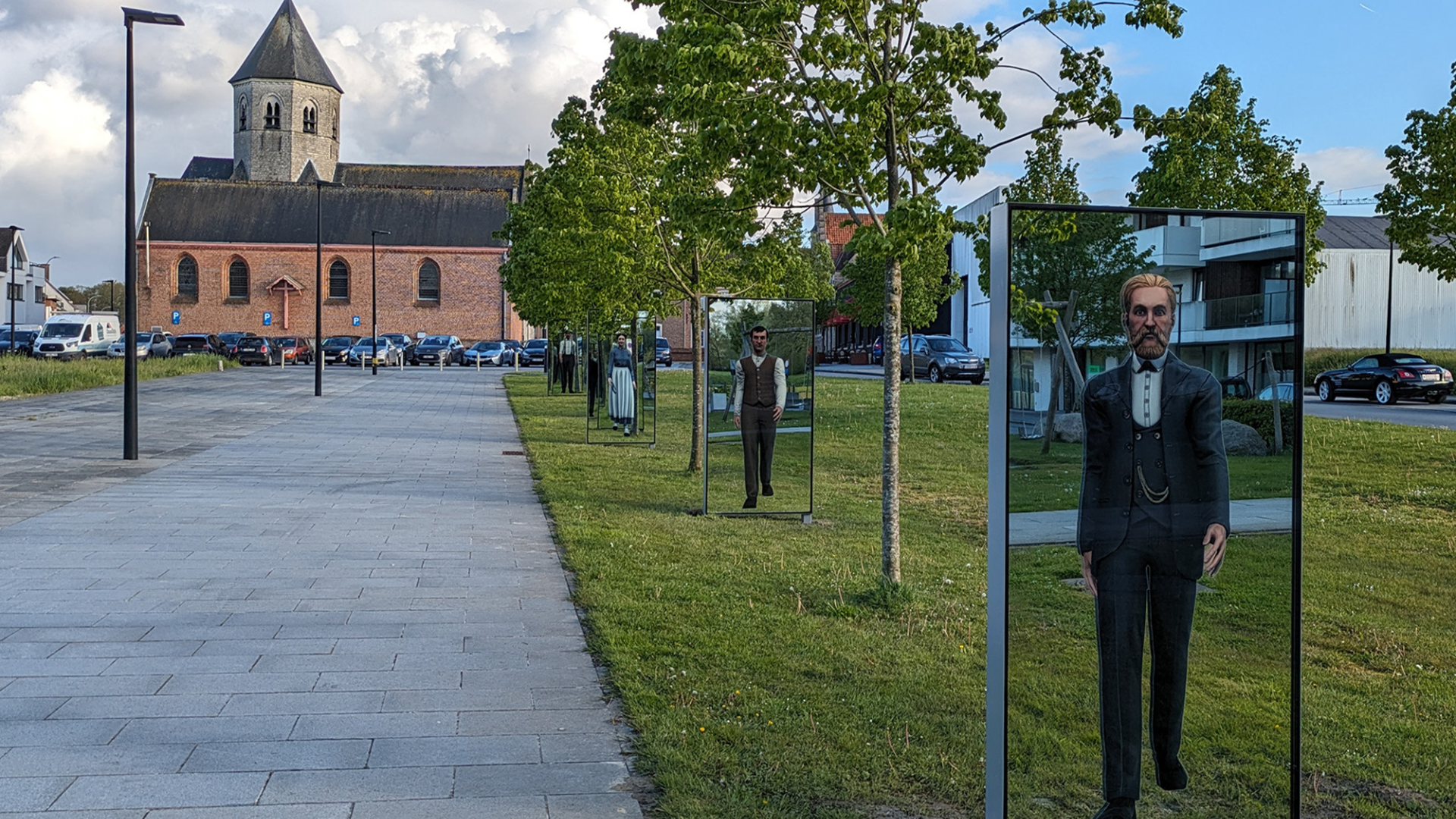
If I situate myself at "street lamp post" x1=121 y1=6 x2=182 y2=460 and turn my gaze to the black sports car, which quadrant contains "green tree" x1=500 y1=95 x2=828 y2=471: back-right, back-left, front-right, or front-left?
front-right

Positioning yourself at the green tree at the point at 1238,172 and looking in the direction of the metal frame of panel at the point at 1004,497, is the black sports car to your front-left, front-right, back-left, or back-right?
back-left

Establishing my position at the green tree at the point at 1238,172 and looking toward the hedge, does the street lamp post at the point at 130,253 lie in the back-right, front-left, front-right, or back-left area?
front-right

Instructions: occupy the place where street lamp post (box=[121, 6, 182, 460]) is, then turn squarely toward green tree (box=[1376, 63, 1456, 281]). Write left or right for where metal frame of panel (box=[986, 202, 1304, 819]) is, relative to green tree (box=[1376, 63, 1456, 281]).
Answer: right

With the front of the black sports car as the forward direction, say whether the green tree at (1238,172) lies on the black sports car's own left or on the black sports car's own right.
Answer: on the black sports car's own left

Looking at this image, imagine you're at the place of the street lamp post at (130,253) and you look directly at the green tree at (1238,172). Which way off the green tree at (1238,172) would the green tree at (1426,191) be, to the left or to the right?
right

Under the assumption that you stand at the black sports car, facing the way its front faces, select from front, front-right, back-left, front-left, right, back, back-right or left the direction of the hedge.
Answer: back-left
